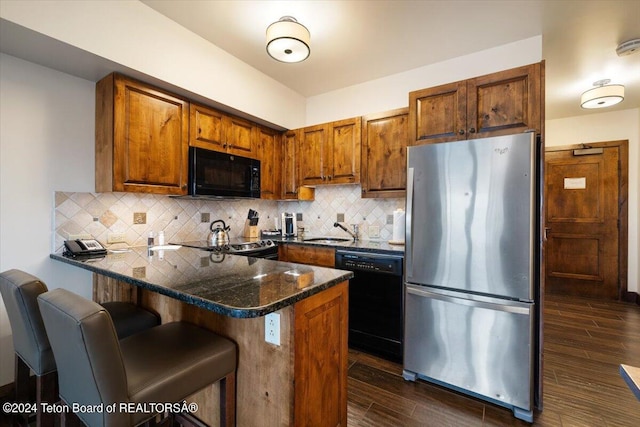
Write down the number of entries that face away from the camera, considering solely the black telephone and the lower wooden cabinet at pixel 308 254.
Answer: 0

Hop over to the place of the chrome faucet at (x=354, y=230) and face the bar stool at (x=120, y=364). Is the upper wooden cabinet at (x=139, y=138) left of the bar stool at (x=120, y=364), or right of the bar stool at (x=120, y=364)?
right

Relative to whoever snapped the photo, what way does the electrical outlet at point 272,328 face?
facing the viewer and to the left of the viewer

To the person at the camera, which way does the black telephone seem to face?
facing the viewer and to the right of the viewer

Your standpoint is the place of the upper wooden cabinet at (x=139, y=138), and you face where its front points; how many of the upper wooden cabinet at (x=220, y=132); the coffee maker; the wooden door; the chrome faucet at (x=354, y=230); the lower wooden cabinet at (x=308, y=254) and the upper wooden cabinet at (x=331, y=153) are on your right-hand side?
0

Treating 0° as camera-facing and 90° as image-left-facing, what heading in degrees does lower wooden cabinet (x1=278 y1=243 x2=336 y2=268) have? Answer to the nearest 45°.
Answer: approximately 45°

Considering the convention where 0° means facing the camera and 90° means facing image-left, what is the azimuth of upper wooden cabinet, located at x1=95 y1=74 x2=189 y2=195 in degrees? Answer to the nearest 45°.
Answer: approximately 315°

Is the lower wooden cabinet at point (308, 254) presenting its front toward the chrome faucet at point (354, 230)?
no

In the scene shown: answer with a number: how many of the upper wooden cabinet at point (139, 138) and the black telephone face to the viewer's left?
0

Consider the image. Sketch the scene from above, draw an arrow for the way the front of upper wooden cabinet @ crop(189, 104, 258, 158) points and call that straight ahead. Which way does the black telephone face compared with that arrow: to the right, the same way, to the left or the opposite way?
the same way

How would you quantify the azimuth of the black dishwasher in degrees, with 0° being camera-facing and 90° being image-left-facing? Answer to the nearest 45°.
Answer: approximately 45°

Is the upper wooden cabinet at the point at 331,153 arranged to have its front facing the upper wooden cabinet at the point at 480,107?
no
